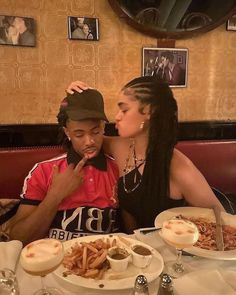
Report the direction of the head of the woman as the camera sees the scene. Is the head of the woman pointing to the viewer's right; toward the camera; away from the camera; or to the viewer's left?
to the viewer's left

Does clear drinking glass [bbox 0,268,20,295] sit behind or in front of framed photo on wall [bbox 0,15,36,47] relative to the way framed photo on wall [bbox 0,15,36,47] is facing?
in front

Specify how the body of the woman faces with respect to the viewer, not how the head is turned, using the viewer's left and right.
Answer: facing the viewer and to the left of the viewer

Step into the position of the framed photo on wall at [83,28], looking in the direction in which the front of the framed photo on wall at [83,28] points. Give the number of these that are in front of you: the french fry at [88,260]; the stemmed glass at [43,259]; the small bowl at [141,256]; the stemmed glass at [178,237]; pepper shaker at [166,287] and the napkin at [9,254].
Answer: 6

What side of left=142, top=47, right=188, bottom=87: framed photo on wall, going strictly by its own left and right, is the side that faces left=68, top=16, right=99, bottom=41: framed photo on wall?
right

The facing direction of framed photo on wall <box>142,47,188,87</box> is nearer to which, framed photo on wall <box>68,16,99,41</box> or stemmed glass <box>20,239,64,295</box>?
the stemmed glass

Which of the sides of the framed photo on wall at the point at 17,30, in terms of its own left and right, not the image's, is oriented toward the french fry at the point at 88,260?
front

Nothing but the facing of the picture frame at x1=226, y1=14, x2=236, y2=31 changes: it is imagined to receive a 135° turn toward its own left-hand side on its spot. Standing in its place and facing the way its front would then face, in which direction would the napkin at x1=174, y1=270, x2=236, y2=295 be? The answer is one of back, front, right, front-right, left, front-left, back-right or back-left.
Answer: back-right

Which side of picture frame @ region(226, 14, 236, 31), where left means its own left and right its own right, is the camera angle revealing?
front

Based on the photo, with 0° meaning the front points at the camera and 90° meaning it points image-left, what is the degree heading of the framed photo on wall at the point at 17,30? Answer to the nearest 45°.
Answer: approximately 0°
